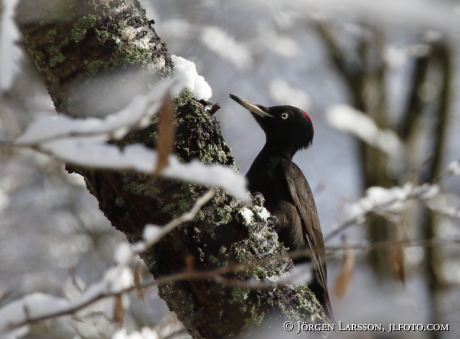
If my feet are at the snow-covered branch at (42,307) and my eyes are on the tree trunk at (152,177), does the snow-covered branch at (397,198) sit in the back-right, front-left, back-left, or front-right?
front-right

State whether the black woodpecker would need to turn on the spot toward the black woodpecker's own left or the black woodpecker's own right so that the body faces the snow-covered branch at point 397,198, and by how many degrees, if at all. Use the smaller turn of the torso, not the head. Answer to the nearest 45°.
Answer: approximately 135° to the black woodpecker's own left

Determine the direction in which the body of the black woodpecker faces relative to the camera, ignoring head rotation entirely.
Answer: to the viewer's left

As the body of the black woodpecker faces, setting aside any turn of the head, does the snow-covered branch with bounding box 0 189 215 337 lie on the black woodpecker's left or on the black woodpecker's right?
on the black woodpecker's left

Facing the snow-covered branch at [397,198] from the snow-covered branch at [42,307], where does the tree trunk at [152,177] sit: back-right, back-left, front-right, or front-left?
front-left
